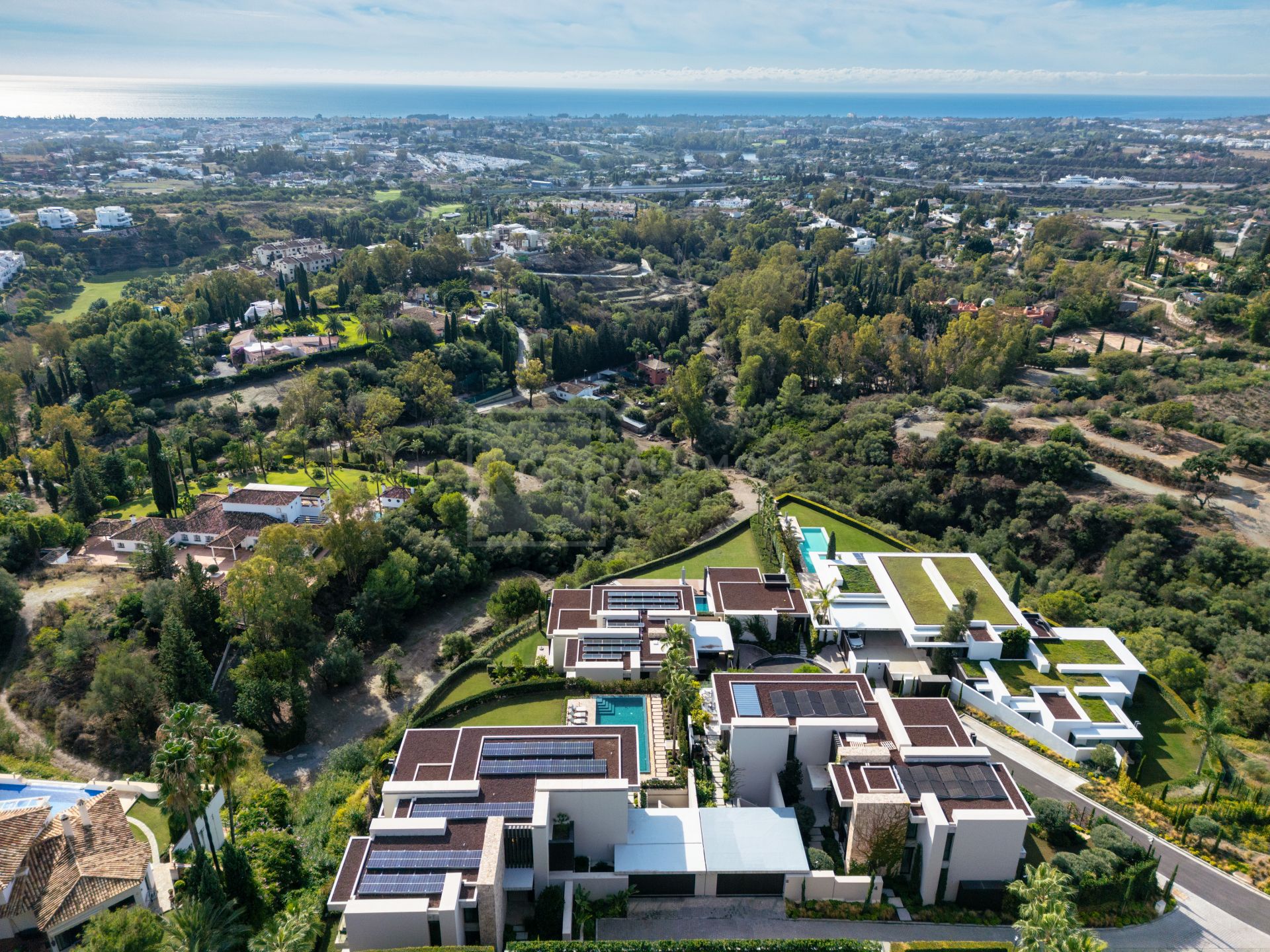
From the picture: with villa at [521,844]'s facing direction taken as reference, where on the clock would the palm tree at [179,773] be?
The palm tree is roughly at 3 o'clock from the villa.

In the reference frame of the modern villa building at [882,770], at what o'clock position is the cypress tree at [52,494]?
The cypress tree is roughly at 3 o'clock from the modern villa building.

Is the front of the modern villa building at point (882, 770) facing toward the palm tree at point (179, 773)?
no

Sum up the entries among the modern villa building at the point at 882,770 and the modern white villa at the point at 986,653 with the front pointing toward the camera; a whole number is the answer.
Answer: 2

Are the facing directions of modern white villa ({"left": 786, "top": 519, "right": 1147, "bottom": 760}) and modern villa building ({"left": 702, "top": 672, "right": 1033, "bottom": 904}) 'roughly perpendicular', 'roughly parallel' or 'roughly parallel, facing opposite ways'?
roughly parallel

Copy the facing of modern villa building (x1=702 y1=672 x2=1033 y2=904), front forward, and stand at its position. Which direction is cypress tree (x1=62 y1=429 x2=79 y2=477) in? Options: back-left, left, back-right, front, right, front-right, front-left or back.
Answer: right

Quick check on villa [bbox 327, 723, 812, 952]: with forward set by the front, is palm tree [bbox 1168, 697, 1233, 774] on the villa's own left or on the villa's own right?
on the villa's own left

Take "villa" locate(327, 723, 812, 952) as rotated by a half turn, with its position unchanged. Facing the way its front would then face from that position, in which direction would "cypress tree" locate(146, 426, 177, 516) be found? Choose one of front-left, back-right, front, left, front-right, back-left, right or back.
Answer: front-left

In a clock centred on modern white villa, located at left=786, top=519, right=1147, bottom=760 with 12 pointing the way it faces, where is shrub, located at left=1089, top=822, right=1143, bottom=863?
The shrub is roughly at 11 o'clock from the modern white villa.

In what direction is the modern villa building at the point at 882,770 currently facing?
toward the camera

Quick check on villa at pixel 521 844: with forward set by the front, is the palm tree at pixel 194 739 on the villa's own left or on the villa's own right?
on the villa's own right

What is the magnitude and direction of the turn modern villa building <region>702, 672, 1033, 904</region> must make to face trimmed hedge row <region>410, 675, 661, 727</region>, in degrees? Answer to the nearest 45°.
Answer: approximately 90° to its right

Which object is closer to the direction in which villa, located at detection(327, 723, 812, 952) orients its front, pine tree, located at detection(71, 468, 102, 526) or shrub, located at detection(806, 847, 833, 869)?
the shrub

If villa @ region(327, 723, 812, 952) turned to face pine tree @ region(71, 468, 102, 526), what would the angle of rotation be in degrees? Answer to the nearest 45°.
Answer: approximately 135° to its right

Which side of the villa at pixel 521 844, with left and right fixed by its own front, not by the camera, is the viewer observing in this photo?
front

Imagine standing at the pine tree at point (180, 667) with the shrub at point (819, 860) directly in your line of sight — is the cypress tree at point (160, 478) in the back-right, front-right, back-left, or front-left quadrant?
back-left

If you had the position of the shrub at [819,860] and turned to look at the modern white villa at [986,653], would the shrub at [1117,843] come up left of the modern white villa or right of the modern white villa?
right

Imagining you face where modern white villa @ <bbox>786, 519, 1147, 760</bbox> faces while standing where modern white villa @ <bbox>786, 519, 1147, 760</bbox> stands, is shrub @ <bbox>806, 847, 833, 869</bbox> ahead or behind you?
ahead

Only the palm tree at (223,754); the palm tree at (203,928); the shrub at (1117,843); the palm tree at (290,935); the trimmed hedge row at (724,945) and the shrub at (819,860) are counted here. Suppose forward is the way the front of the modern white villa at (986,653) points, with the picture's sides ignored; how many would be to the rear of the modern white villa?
0

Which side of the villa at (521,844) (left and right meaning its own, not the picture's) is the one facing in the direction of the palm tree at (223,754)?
right

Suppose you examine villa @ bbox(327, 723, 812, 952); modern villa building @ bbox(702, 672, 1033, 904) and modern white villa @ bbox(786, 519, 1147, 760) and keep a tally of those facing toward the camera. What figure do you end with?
3
